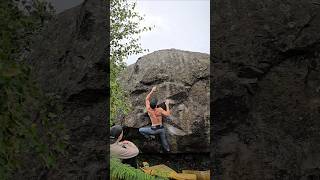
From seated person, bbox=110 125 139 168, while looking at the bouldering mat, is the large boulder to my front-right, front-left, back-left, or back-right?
front-left

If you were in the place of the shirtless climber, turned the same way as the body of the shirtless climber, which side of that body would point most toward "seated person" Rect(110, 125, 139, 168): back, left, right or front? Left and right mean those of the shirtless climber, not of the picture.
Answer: back

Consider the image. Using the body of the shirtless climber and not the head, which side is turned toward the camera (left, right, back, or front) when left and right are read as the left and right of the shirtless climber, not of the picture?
back

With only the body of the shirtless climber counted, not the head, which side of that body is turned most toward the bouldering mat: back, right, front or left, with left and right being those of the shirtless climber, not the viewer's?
back
